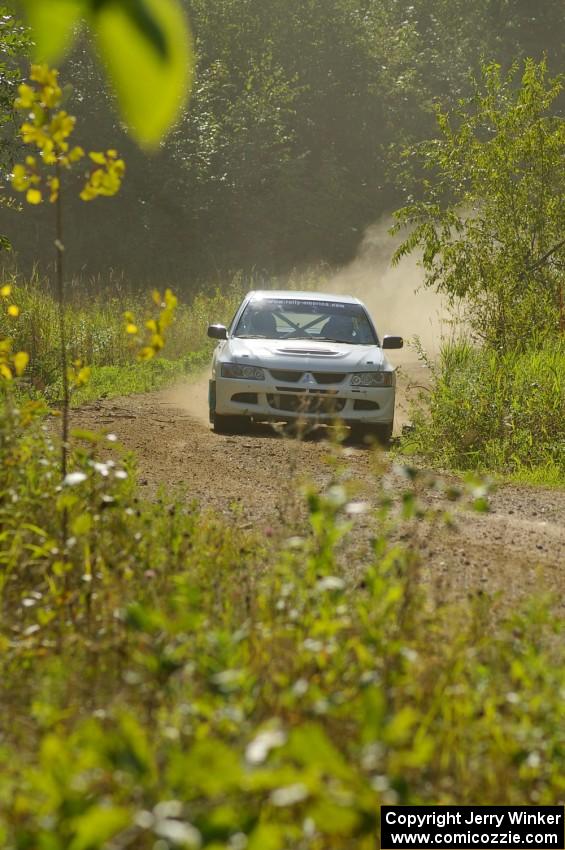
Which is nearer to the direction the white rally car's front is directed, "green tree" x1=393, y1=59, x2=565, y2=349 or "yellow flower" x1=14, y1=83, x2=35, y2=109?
the yellow flower

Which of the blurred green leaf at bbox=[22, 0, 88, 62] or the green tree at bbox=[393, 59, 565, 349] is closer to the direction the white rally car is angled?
the blurred green leaf

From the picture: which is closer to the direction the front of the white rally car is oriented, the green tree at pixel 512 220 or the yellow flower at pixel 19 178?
the yellow flower

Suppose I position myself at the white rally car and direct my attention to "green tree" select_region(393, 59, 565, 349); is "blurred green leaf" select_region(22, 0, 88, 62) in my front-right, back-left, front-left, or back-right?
back-right

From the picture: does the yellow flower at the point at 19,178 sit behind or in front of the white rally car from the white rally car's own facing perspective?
in front

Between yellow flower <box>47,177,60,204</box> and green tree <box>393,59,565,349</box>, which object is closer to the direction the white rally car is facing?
the yellow flower

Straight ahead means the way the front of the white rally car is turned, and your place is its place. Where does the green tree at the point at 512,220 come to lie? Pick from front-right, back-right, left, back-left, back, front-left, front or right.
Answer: back-left

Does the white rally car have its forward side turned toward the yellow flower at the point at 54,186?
yes

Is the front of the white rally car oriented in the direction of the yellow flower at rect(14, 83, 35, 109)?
yes

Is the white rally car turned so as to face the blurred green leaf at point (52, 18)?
yes

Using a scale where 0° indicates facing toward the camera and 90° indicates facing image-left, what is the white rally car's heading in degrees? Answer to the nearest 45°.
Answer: approximately 0°
